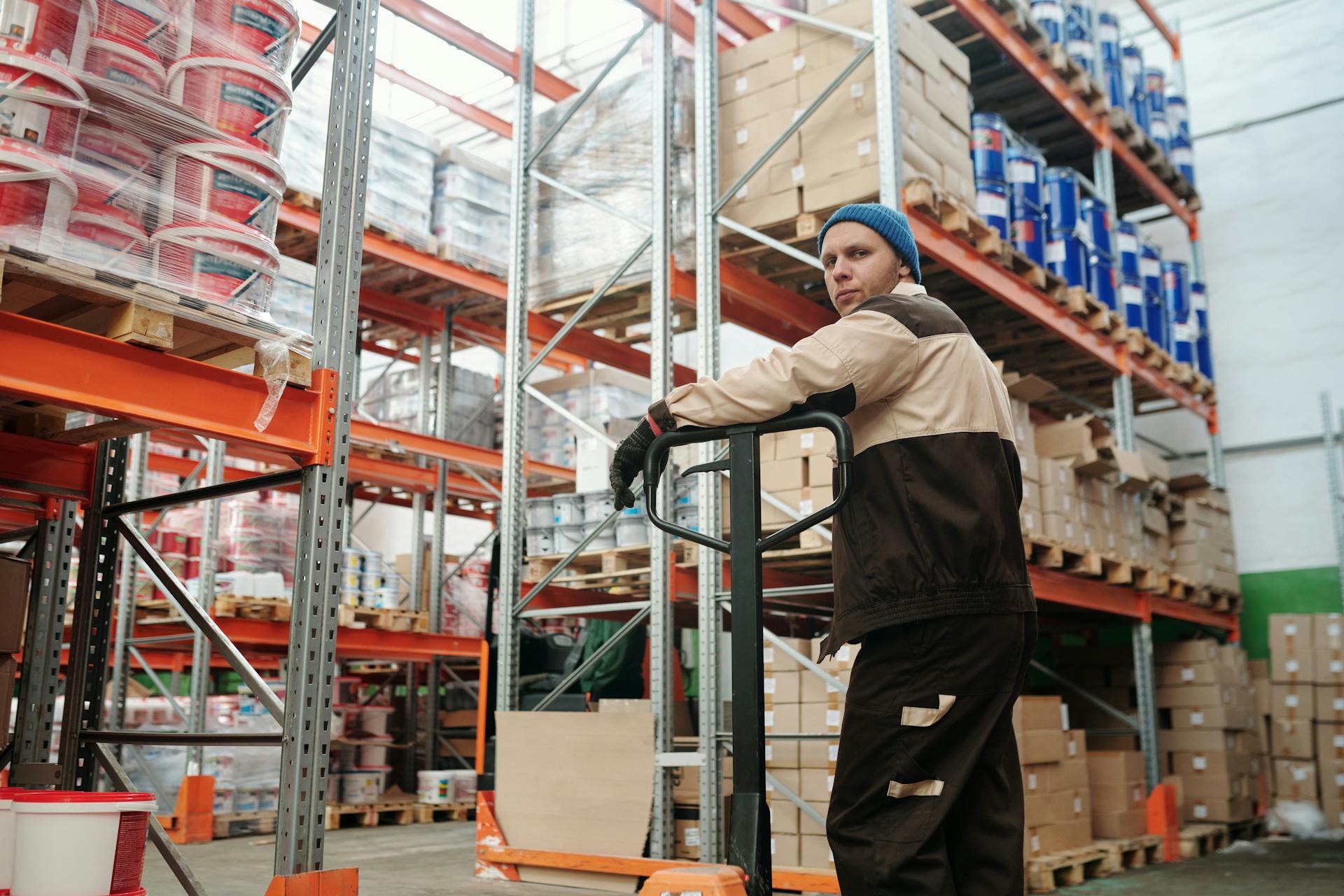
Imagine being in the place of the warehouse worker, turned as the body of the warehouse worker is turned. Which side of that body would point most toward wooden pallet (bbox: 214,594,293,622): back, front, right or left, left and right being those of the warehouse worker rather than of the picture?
front

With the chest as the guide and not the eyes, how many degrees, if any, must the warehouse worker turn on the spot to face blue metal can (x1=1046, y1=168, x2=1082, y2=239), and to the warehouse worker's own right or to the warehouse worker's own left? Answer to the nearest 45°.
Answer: approximately 45° to the warehouse worker's own right

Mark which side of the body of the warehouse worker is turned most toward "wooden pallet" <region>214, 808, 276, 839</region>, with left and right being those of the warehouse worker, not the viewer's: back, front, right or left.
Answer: front

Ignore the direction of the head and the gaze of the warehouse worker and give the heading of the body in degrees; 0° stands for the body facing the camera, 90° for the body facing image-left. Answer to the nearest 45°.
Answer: approximately 135°

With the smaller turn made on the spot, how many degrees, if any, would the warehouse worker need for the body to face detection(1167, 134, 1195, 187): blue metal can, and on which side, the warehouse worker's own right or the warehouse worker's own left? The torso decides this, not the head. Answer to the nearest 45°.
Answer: approximately 45° to the warehouse worker's own right

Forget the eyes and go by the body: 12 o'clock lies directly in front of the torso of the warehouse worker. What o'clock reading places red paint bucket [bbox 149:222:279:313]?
The red paint bucket is roughly at 11 o'clock from the warehouse worker.

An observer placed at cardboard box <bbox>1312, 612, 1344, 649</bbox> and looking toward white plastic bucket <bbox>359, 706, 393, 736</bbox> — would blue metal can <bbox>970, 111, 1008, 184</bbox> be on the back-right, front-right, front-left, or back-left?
front-left

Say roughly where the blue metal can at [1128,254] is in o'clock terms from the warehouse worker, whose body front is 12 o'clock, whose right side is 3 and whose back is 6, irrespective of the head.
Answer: The blue metal can is roughly at 2 o'clock from the warehouse worker.

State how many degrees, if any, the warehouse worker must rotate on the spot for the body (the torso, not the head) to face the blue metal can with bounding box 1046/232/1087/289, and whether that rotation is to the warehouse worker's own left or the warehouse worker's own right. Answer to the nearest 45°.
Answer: approximately 45° to the warehouse worker's own right

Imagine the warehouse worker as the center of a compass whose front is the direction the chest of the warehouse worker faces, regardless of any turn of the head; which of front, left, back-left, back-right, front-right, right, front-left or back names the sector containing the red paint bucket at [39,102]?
front-left

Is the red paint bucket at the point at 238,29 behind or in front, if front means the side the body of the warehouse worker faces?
in front

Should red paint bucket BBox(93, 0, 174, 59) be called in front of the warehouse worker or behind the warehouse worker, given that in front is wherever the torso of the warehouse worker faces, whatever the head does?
in front

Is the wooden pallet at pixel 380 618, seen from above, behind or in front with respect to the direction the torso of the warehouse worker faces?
in front

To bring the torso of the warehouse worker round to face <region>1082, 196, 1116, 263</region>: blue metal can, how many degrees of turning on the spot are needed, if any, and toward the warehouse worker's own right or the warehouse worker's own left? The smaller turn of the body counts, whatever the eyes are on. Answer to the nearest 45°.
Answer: approximately 45° to the warehouse worker's own right

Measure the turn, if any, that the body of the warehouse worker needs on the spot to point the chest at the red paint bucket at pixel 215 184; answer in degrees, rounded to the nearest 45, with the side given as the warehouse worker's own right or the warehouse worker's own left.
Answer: approximately 45° to the warehouse worker's own left

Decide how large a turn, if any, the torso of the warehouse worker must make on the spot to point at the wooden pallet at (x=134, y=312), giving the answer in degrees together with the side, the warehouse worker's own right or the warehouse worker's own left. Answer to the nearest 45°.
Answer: approximately 45° to the warehouse worker's own left
